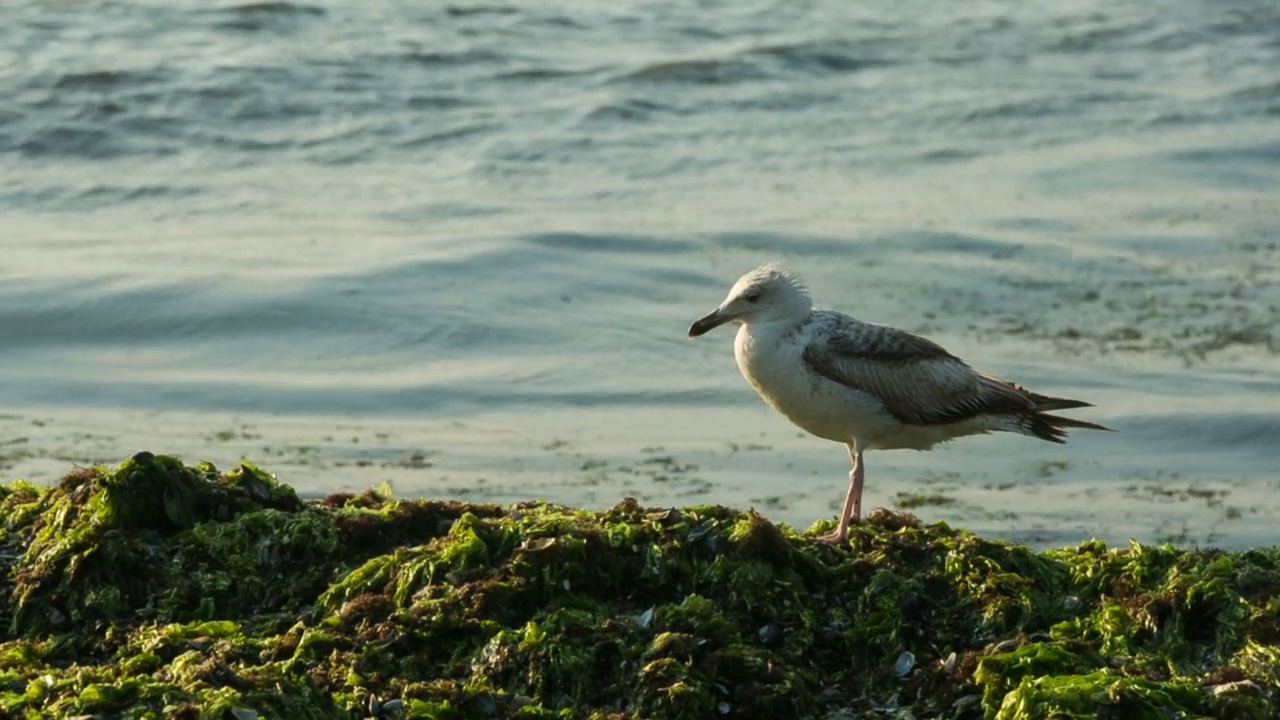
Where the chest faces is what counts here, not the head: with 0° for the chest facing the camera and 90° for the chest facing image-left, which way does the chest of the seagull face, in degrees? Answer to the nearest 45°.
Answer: approximately 90°
